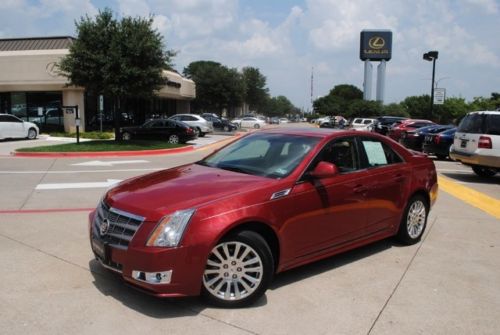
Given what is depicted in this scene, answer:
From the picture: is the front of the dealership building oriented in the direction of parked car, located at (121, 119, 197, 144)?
yes

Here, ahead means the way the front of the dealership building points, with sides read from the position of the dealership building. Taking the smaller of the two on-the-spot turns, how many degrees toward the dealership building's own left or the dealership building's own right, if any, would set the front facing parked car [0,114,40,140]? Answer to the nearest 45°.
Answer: approximately 45° to the dealership building's own right

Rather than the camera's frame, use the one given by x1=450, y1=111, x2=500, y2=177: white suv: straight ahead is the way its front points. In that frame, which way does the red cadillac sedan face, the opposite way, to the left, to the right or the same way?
the opposite way

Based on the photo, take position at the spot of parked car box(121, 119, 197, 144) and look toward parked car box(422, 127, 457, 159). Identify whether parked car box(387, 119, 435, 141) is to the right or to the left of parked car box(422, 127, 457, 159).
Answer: left

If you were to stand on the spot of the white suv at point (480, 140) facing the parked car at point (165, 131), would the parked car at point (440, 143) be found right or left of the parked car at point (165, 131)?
right

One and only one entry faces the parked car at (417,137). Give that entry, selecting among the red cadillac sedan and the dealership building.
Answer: the dealership building

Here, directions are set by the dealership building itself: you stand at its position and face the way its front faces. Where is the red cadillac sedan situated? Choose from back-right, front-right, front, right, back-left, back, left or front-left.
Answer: front-right

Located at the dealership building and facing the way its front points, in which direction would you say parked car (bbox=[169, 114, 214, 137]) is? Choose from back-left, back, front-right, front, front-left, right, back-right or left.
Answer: front-left

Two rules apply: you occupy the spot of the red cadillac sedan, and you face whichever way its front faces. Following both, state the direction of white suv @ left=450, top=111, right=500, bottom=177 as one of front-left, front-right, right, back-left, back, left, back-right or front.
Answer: back
